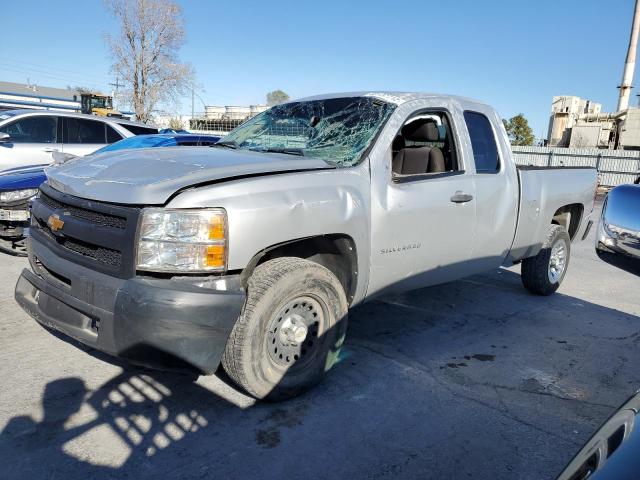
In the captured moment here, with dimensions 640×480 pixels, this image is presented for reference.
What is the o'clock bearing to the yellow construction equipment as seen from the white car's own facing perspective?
The yellow construction equipment is roughly at 3 o'clock from the white car.

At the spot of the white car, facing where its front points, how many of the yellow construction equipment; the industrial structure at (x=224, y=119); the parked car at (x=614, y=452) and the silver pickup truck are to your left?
2

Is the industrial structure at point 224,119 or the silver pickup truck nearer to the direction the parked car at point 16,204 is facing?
the silver pickup truck

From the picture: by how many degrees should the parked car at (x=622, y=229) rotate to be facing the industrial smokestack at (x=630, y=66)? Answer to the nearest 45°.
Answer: approximately 135° to its right

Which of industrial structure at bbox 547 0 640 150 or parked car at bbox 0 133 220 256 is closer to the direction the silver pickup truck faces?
the parked car

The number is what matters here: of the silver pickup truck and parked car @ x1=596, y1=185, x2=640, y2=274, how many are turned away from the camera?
0

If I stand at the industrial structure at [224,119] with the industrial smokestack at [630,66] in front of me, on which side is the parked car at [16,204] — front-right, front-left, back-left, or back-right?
back-right

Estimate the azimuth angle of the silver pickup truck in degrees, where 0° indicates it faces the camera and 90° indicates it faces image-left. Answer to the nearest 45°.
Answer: approximately 45°

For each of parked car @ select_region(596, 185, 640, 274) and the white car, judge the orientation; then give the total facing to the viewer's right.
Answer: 0

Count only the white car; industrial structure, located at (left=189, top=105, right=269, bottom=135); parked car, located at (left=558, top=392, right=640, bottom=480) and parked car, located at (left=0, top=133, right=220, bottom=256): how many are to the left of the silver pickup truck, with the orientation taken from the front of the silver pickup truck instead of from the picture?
1

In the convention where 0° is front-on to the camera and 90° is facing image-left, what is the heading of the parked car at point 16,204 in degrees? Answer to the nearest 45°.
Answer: approximately 45°

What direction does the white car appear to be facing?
to the viewer's left

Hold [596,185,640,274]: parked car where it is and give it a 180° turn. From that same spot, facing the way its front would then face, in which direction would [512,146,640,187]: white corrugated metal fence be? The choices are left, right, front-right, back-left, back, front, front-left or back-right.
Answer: front-left

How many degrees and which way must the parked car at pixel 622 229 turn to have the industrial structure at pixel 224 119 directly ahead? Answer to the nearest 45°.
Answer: approximately 90° to its right

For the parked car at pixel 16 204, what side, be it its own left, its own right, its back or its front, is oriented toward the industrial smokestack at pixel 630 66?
back
